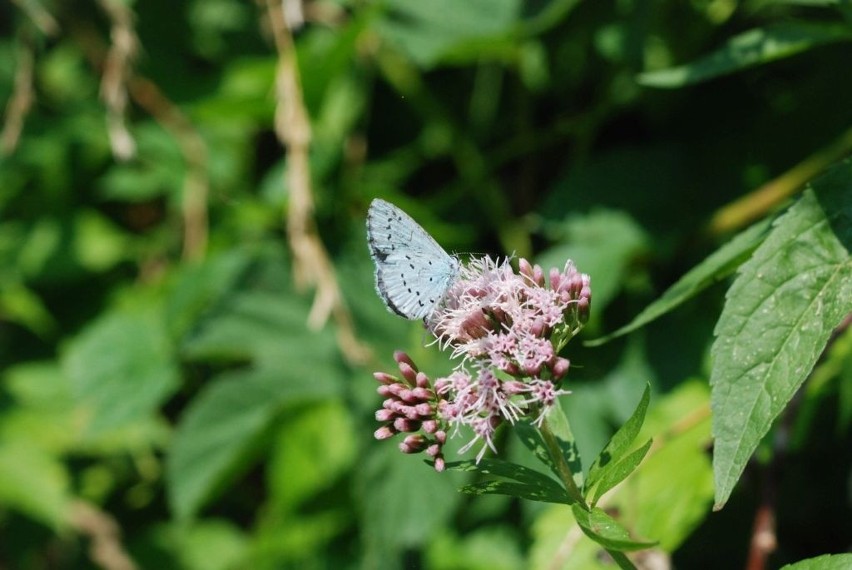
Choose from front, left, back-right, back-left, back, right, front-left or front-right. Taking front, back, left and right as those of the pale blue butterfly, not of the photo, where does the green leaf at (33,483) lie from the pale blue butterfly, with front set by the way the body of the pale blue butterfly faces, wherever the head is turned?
back-left

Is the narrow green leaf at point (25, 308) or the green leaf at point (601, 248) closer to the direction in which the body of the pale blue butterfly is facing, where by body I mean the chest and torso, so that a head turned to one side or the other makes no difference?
the green leaf

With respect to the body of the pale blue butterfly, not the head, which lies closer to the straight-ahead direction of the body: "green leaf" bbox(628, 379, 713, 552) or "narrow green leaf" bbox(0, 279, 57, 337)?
the green leaf

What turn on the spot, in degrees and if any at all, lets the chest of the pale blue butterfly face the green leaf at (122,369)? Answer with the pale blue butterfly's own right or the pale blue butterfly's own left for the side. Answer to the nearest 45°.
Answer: approximately 135° to the pale blue butterfly's own left

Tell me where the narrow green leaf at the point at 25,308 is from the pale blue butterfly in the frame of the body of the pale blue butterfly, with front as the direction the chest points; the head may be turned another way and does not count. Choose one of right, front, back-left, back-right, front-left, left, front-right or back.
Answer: back-left

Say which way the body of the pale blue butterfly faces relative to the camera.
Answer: to the viewer's right

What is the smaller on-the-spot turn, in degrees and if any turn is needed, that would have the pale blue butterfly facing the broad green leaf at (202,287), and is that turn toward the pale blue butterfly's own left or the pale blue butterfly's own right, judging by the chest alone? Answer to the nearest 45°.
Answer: approximately 135° to the pale blue butterfly's own left
